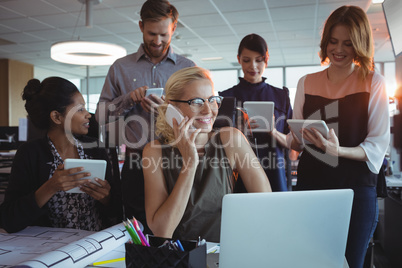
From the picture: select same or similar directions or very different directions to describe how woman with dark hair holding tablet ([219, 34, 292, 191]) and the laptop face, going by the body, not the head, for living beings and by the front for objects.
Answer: very different directions

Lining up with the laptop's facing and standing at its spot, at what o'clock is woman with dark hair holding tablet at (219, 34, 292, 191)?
The woman with dark hair holding tablet is roughly at 12 o'clock from the laptop.

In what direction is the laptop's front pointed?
away from the camera

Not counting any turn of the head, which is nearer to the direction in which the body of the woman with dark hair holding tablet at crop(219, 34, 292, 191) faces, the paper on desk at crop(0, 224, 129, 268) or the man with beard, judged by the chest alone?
the paper on desk

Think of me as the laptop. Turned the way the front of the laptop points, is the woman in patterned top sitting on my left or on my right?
on my left

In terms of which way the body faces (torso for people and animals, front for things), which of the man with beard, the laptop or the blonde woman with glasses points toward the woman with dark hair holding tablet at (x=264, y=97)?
the laptop

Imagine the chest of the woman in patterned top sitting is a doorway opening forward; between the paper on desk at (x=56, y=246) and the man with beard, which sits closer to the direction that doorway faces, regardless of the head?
the paper on desk

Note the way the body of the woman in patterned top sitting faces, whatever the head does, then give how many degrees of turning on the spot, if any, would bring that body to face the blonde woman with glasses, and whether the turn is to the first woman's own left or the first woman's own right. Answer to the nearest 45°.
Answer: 0° — they already face them

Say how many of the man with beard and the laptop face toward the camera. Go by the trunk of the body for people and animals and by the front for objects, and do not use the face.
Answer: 1

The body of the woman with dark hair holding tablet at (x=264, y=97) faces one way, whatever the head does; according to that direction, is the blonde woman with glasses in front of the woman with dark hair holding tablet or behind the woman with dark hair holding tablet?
in front

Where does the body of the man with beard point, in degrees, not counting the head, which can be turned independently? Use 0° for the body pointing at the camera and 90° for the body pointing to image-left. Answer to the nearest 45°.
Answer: approximately 0°

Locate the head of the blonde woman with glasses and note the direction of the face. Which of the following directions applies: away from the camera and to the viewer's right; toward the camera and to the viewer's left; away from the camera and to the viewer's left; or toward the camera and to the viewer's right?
toward the camera and to the viewer's right

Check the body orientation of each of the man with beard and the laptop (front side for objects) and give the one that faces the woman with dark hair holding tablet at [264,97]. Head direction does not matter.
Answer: the laptop

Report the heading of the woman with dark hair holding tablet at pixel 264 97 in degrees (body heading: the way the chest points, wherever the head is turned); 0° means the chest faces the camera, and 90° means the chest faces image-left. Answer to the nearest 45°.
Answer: approximately 0°
